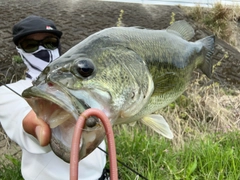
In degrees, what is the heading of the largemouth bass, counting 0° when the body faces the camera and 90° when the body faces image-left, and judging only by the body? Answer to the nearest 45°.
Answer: approximately 45°
